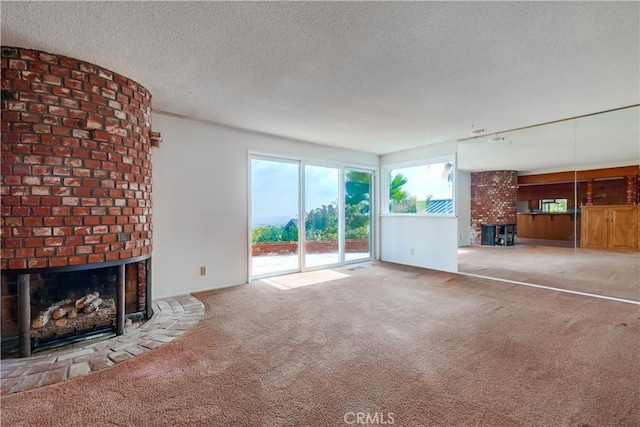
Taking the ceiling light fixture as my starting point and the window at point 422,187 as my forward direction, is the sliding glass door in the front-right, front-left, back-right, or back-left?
front-left

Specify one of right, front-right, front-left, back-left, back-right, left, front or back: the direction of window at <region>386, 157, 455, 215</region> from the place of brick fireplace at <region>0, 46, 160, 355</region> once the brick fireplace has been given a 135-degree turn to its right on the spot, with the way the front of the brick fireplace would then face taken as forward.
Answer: back

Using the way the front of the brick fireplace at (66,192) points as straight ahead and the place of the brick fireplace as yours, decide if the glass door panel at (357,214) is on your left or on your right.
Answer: on your left

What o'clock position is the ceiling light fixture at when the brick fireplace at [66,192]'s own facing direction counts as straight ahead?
The ceiling light fixture is roughly at 11 o'clock from the brick fireplace.

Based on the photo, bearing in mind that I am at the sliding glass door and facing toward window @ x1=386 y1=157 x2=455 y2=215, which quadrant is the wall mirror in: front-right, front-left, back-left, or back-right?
front-right

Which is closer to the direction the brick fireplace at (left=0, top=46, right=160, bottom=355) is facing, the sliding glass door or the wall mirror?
the wall mirror

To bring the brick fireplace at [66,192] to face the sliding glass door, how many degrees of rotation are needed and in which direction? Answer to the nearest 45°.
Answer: approximately 45° to its left

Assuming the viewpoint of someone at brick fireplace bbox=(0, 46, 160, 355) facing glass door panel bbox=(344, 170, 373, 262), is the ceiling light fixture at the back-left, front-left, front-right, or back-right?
front-right

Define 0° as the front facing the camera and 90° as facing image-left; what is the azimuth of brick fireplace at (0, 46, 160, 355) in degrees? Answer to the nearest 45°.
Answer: approximately 315°

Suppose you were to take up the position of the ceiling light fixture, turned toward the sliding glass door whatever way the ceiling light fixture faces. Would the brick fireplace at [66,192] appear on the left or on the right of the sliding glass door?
left
